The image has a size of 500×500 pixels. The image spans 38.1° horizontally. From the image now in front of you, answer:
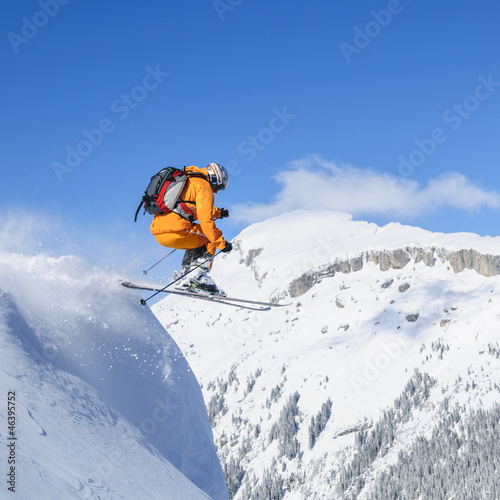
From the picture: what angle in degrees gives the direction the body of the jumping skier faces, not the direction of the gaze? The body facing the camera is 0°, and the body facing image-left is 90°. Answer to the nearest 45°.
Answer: approximately 270°

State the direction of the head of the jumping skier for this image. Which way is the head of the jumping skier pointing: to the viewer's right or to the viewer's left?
to the viewer's right
